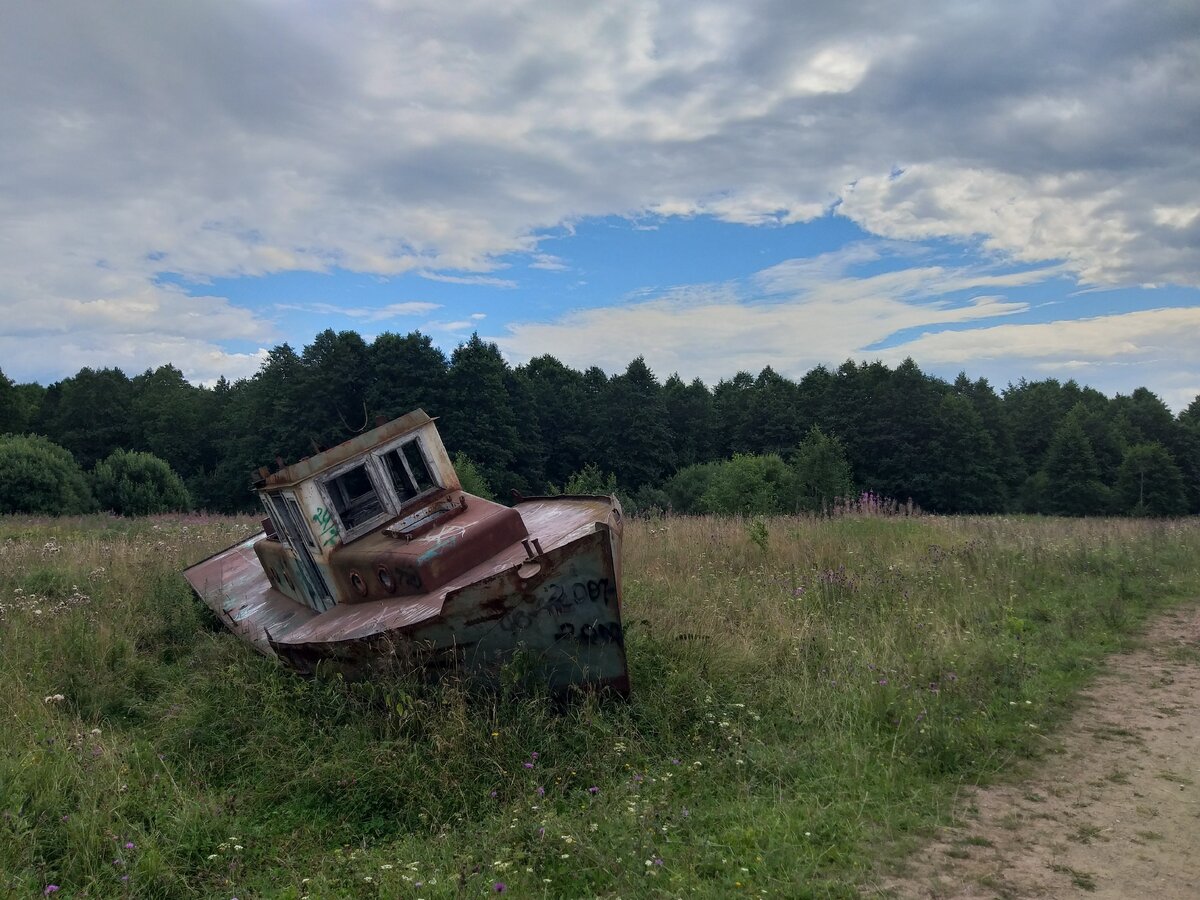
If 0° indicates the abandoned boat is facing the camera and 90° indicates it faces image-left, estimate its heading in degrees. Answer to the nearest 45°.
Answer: approximately 315°

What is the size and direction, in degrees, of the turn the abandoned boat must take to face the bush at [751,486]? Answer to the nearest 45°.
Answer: approximately 90° to its left

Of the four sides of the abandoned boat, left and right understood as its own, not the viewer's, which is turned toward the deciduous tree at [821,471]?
left

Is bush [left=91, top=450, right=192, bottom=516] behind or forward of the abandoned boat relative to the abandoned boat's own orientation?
behind
